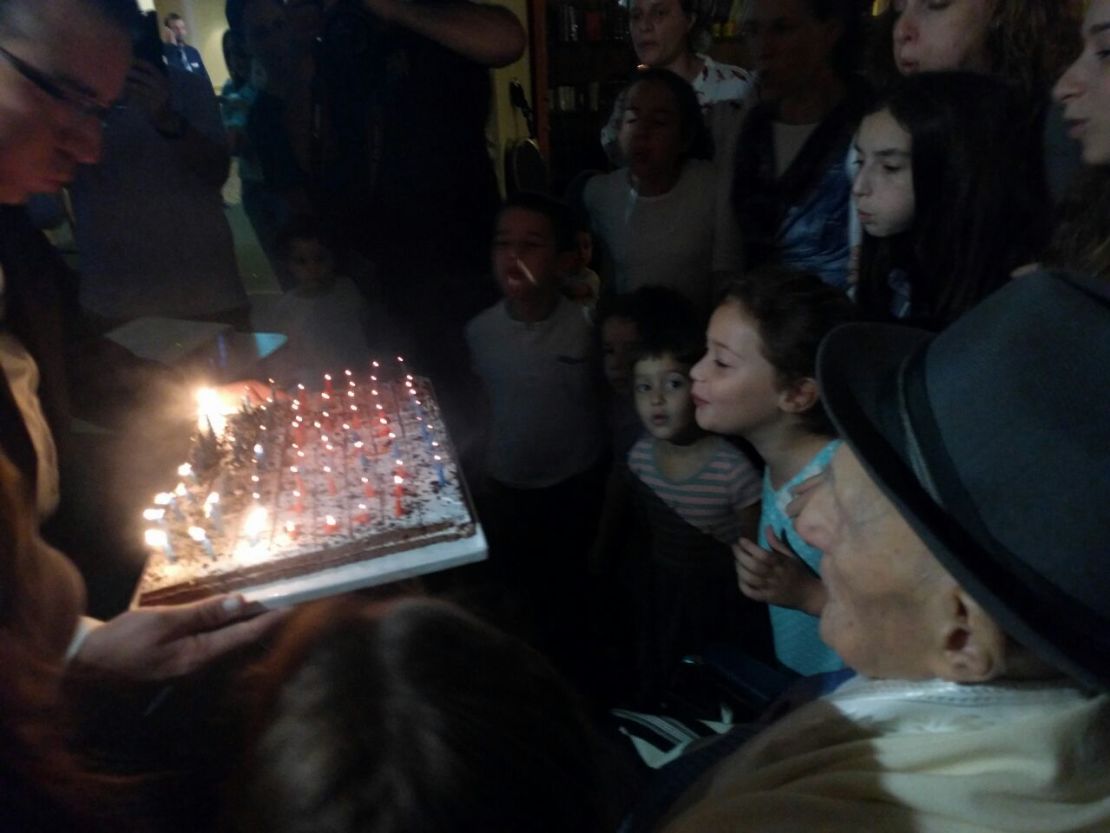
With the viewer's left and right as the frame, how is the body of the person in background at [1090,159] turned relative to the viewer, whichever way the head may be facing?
facing to the left of the viewer

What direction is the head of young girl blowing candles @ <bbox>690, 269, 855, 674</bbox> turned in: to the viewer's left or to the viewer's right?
to the viewer's left

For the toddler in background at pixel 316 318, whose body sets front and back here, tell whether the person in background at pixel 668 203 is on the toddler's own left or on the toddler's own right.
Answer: on the toddler's own left

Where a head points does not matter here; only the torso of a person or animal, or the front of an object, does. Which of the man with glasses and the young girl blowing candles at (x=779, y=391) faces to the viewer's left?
the young girl blowing candles

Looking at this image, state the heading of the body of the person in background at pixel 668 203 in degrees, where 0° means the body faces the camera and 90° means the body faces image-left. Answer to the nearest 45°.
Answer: approximately 45°

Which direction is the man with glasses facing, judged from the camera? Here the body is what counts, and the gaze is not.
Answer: to the viewer's right
